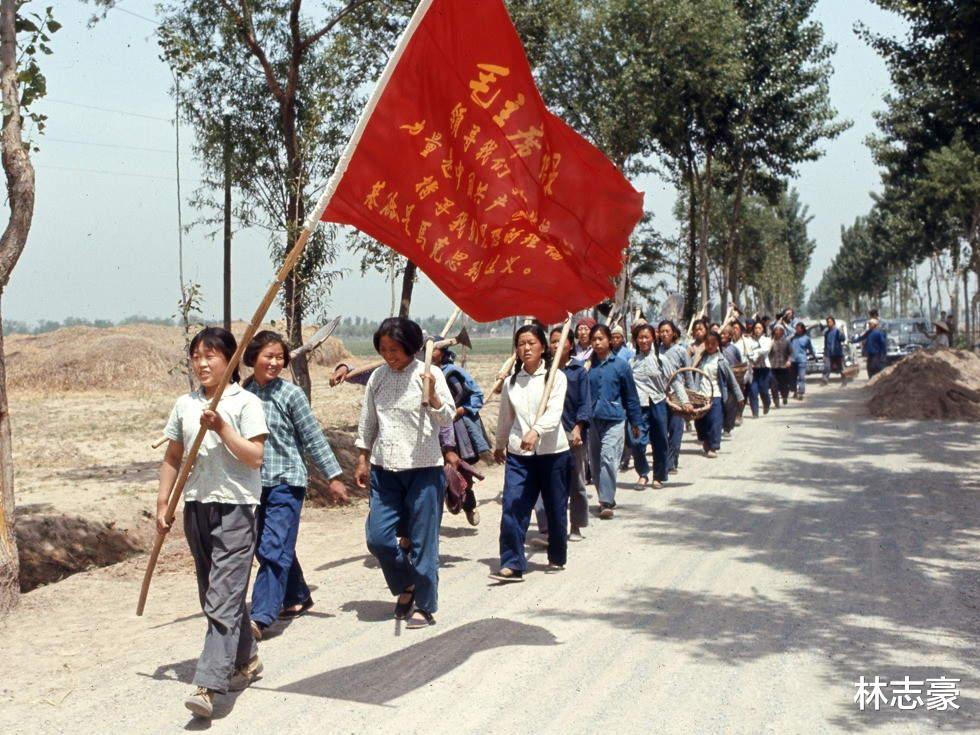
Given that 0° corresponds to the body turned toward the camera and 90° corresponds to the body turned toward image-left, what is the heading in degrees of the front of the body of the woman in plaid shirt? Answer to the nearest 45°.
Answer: approximately 45°

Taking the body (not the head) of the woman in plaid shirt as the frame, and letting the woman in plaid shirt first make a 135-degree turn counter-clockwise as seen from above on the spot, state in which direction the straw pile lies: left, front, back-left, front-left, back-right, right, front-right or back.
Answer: left

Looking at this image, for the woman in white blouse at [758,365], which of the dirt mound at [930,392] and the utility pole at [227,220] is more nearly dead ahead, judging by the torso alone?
the utility pole

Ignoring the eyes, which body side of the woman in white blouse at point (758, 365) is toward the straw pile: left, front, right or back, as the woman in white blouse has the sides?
right

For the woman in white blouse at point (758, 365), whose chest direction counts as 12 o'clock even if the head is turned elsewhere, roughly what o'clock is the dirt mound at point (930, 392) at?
The dirt mound is roughly at 9 o'clock from the woman in white blouse.

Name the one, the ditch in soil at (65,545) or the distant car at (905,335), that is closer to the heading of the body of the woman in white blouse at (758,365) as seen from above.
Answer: the ditch in soil

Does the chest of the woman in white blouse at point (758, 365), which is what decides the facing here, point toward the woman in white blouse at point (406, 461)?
yes

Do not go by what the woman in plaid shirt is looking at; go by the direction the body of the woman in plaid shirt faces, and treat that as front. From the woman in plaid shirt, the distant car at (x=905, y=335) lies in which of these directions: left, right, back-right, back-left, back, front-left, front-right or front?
back

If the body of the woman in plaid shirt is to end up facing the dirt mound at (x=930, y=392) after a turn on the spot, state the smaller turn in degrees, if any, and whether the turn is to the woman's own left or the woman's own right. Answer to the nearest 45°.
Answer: approximately 180°

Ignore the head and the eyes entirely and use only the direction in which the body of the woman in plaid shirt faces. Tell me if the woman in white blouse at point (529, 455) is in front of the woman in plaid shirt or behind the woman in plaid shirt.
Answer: behind

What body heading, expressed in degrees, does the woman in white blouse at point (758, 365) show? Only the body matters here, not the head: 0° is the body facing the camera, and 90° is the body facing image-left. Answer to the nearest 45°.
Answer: approximately 0°
